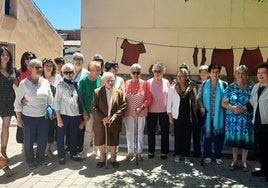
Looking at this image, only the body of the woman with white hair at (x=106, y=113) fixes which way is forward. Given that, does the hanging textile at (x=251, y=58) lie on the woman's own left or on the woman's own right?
on the woman's own left

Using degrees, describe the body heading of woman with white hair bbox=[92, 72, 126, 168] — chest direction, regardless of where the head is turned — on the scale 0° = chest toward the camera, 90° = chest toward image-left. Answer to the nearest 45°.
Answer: approximately 0°

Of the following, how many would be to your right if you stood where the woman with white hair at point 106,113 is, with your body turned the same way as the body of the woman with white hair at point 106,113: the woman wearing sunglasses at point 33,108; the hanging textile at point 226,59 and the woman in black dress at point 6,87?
2

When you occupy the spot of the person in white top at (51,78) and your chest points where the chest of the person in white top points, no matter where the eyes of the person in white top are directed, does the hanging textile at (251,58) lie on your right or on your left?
on your left

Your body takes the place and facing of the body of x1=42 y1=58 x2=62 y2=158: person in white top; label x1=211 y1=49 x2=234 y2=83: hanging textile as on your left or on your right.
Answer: on your left

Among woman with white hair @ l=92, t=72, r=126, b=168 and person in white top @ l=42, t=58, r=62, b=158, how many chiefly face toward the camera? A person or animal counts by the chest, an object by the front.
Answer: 2

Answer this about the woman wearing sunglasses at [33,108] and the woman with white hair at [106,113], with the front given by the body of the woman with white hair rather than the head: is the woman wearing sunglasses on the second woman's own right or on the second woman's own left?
on the second woman's own right

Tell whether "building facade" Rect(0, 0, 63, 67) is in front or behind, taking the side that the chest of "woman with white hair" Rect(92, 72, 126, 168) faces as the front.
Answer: behind

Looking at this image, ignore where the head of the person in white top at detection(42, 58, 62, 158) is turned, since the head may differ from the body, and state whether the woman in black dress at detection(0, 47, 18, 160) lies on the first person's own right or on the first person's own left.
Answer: on the first person's own right

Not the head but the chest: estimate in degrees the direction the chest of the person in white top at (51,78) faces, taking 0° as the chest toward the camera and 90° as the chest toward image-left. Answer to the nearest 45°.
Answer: approximately 0°
